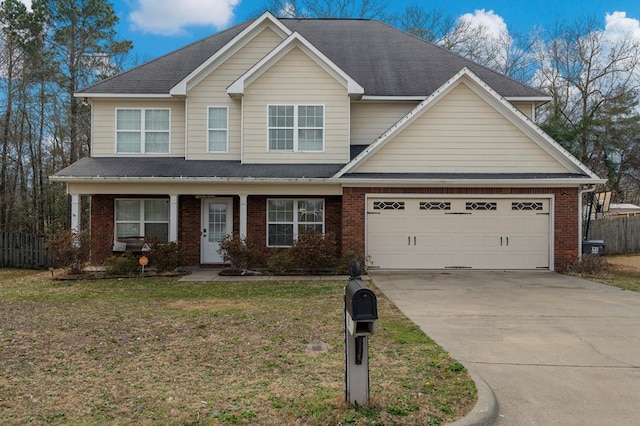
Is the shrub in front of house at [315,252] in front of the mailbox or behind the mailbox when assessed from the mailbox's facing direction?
behind

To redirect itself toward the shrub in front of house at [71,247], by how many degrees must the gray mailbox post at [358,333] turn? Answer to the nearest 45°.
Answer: approximately 135° to its right

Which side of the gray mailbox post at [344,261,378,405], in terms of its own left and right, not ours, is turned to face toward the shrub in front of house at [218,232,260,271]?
back

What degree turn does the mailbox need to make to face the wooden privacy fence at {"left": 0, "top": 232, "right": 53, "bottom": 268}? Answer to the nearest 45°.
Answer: approximately 135° to its right

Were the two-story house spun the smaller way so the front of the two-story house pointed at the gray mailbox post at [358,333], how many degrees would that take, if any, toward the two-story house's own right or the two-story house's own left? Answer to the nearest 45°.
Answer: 0° — it already faces it

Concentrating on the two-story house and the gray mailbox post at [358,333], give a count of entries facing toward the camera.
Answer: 2

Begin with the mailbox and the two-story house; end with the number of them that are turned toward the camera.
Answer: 2

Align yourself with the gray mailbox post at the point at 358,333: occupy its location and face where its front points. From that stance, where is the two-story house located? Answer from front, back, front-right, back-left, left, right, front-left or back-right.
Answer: back

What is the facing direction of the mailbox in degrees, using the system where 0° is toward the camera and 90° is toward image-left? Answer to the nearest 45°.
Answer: approximately 0°

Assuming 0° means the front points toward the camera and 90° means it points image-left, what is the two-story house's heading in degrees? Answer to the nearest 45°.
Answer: approximately 0°
